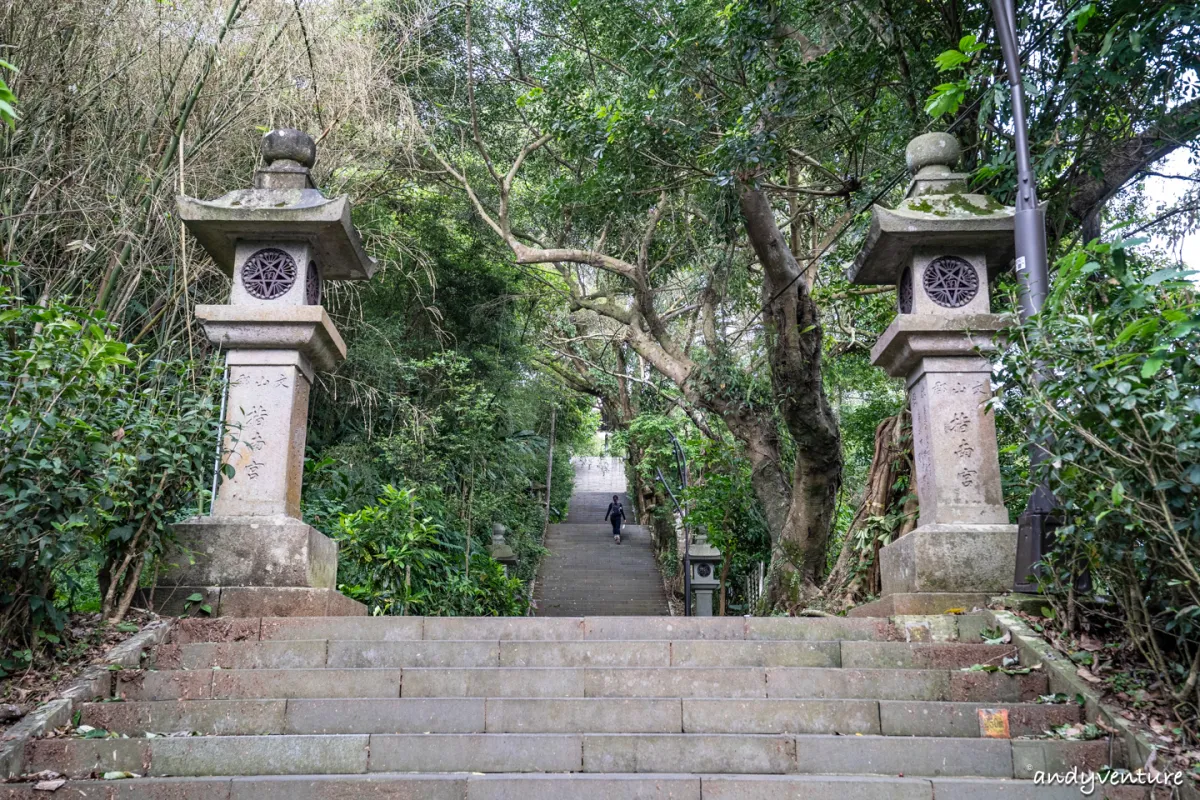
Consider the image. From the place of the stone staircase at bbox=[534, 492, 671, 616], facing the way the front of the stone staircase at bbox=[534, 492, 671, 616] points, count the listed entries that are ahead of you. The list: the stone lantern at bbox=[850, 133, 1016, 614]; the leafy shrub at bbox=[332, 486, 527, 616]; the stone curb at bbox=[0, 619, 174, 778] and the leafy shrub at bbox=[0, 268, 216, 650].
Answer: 4

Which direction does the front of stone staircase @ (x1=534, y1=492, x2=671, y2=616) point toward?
toward the camera

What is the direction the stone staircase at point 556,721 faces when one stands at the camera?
facing the viewer

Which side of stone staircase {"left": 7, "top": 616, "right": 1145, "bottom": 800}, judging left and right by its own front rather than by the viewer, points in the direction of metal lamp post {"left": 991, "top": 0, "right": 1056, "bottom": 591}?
left

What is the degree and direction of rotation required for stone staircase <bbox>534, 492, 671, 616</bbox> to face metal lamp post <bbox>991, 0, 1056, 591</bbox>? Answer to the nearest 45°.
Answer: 0° — it already faces it

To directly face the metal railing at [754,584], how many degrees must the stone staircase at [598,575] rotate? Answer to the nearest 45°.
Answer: approximately 45° to its left

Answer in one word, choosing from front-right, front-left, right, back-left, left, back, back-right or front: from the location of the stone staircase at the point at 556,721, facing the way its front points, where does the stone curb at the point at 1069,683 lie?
left

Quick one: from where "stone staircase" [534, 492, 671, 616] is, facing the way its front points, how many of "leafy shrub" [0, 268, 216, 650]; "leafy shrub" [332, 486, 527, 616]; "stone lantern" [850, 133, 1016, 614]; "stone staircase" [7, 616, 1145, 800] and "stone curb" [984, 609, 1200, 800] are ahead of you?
5

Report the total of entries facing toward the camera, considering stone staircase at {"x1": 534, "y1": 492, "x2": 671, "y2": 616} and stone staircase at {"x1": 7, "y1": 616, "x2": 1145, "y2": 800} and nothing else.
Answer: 2

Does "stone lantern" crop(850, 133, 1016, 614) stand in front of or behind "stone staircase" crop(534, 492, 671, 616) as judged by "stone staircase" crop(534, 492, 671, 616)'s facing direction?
in front

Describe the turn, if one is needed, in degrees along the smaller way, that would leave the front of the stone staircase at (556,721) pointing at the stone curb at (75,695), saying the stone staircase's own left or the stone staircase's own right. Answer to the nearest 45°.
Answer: approximately 90° to the stone staircase's own right

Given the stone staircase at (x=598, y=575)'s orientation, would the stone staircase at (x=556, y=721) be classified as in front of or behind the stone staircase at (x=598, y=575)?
in front

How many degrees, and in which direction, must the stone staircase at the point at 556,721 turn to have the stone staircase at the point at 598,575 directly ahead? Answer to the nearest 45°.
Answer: approximately 180°

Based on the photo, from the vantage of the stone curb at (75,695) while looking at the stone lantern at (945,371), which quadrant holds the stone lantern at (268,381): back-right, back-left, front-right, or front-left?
front-left

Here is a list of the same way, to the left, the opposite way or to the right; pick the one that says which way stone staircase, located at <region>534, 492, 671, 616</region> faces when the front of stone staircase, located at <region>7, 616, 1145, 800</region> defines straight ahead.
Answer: the same way
